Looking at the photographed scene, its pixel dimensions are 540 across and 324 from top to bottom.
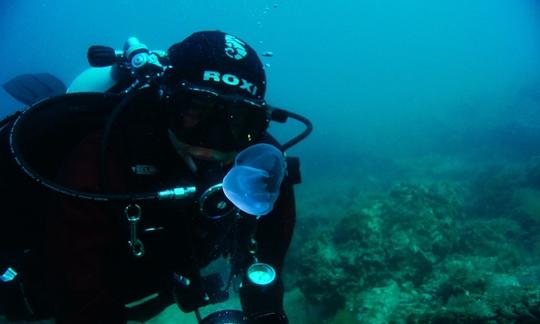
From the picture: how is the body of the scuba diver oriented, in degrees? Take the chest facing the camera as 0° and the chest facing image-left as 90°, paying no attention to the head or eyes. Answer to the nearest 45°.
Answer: approximately 315°

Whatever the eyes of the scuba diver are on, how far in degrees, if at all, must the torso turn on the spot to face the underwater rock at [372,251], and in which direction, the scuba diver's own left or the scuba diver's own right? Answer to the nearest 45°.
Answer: approximately 90° to the scuba diver's own left
